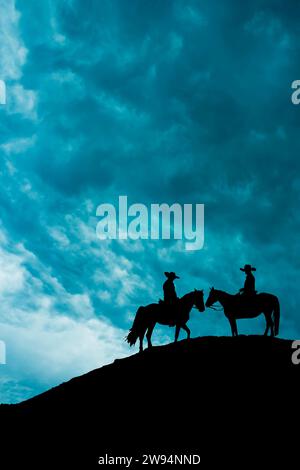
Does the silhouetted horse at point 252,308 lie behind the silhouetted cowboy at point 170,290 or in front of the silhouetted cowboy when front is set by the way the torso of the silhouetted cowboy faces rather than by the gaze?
in front

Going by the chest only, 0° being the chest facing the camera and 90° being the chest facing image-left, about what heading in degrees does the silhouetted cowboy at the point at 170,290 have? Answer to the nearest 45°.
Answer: approximately 270°

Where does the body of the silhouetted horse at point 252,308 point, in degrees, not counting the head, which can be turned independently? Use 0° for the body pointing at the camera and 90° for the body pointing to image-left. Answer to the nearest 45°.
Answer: approximately 90°

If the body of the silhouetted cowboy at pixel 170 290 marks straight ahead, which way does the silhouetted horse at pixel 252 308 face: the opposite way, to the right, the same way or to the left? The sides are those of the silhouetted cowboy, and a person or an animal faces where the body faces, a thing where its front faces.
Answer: the opposite way

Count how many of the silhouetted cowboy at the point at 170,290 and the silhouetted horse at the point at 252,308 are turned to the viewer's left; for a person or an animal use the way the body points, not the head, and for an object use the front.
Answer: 1

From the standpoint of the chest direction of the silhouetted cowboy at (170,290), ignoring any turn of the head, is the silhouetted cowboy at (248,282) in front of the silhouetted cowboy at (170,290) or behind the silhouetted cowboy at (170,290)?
in front

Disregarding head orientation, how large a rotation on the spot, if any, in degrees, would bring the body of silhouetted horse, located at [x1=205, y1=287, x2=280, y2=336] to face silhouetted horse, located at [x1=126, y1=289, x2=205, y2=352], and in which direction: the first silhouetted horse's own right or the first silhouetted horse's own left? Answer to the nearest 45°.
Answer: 0° — it already faces it
